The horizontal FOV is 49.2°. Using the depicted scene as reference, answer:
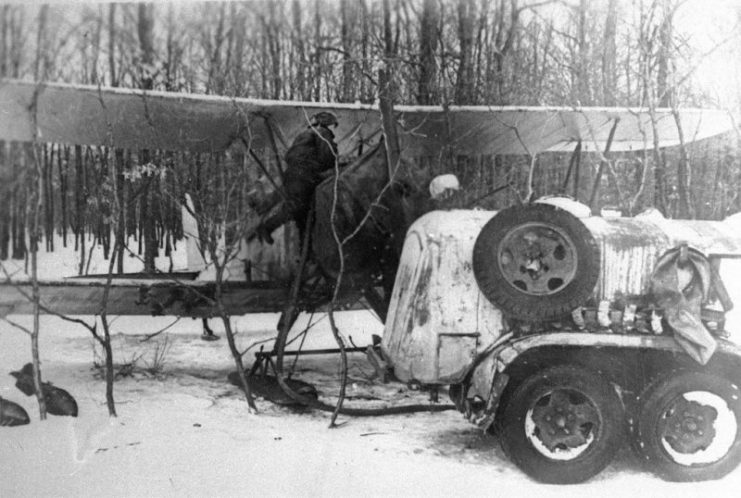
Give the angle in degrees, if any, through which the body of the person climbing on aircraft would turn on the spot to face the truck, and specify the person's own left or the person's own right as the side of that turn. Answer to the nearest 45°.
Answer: approximately 45° to the person's own right
